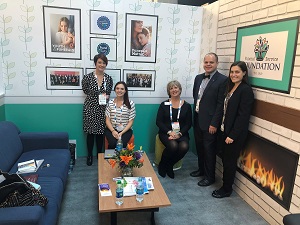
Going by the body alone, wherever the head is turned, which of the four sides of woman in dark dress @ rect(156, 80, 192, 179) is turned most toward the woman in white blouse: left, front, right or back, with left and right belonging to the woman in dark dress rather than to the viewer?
right

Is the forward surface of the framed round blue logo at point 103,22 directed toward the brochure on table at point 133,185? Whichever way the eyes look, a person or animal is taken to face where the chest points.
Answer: yes

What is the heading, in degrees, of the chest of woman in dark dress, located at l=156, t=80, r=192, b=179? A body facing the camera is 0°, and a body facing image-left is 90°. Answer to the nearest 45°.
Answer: approximately 0°

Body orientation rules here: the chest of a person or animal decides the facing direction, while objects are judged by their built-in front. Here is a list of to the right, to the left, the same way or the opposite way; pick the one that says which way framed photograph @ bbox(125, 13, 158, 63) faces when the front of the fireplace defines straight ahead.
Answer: to the left

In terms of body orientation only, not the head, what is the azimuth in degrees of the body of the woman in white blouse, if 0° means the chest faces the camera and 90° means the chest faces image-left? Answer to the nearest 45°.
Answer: approximately 0°

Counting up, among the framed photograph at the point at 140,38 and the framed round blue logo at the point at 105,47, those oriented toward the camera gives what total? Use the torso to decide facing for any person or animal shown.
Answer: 2

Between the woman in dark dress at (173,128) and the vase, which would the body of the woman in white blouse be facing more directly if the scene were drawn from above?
the vase
